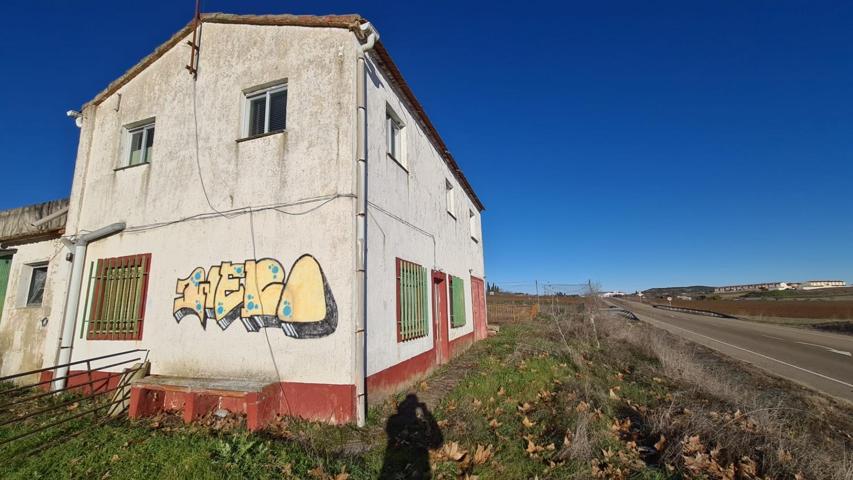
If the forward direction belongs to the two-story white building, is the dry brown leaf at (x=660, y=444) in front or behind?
in front

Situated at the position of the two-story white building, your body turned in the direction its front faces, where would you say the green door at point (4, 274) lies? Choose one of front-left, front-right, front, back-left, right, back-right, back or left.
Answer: back

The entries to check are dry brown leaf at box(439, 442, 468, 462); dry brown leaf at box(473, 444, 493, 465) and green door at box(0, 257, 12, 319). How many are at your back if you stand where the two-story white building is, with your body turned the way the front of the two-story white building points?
1

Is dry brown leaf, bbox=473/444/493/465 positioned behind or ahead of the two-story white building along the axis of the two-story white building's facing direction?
ahead

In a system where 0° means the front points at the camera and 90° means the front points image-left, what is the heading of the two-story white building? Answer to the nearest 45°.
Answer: approximately 315°
